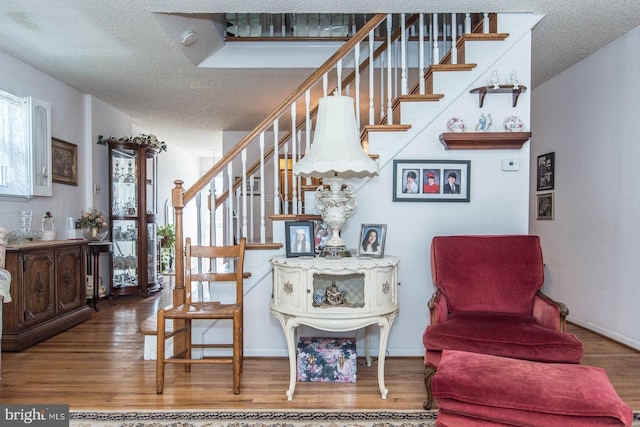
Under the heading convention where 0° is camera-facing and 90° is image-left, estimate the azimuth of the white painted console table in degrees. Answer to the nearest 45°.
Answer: approximately 0°

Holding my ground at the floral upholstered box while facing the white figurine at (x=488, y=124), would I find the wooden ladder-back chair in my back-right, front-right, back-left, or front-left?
back-left

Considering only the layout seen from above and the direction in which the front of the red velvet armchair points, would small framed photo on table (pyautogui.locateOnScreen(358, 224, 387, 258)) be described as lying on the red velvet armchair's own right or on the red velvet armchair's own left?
on the red velvet armchair's own right

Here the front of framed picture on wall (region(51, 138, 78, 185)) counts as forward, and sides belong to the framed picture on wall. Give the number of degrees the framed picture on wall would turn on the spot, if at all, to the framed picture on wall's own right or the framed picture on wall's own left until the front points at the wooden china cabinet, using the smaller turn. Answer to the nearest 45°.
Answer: approximately 90° to the framed picture on wall's own left

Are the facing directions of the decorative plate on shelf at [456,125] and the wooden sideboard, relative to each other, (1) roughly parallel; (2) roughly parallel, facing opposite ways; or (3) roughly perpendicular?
roughly perpendicular

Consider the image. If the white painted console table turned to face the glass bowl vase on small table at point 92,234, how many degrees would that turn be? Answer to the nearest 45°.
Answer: approximately 135° to its right

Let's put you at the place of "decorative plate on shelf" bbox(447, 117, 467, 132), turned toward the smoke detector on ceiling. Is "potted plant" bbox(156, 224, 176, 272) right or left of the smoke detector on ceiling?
right

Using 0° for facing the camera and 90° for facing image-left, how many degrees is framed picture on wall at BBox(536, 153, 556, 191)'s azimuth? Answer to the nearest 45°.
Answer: approximately 45°
